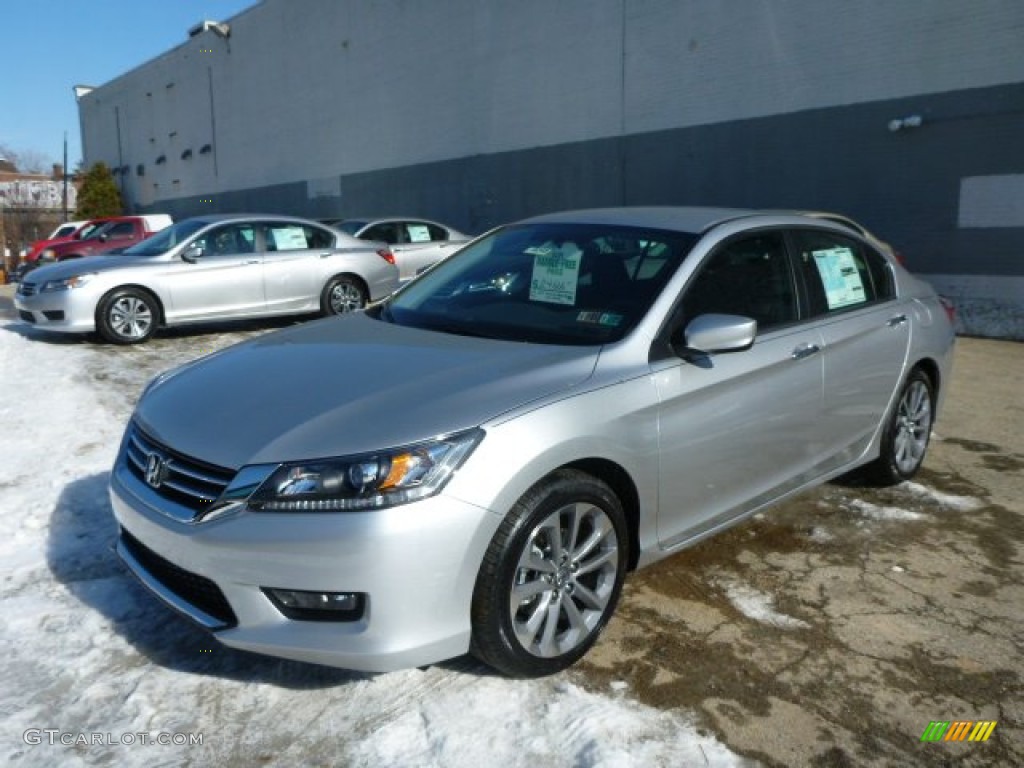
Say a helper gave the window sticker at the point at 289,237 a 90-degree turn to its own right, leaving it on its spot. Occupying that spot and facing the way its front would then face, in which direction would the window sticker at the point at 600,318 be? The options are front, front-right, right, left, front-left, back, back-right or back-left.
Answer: left

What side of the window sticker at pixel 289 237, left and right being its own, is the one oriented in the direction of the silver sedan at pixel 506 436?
front

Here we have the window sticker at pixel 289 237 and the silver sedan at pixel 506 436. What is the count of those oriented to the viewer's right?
0

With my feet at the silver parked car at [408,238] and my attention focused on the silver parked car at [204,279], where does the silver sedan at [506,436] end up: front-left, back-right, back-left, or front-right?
front-left

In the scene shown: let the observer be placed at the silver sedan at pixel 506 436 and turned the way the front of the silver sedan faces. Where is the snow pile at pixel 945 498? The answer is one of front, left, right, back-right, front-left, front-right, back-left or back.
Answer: back

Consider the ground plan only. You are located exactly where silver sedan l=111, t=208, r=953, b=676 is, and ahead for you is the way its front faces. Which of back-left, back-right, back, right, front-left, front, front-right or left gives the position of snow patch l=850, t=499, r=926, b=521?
back

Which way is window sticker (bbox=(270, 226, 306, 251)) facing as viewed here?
toward the camera

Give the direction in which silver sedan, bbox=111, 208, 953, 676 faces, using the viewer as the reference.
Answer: facing the viewer and to the left of the viewer

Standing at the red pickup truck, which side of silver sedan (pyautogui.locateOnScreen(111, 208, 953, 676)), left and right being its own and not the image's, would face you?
right

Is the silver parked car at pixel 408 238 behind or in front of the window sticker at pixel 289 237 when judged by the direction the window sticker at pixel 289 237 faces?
behind

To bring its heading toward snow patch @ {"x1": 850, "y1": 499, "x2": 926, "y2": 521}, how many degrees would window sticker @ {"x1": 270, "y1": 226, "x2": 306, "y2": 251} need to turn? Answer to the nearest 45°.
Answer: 0° — it already faces it
